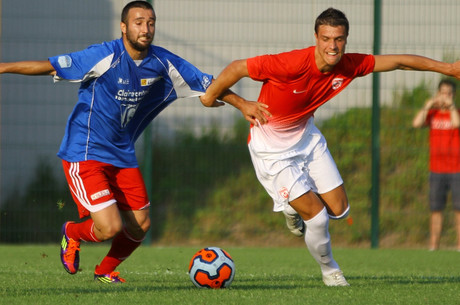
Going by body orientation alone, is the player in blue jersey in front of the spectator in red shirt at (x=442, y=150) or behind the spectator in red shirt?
in front

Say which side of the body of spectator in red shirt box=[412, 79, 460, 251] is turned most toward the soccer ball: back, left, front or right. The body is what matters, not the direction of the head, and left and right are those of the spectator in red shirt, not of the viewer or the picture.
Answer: front

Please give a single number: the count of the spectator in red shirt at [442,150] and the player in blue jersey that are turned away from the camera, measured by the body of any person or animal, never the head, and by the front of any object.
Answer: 0

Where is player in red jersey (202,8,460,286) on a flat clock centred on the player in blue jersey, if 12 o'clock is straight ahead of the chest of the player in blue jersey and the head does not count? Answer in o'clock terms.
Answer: The player in red jersey is roughly at 11 o'clock from the player in blue jersey.

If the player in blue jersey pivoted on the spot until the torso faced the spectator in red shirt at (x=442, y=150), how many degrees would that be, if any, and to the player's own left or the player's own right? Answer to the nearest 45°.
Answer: approximately 90° to the player's own left
